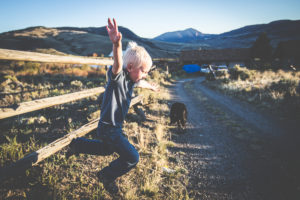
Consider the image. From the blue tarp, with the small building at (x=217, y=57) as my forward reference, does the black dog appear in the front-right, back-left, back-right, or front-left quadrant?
back-right

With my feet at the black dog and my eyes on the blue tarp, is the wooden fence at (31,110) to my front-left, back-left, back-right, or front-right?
back-left

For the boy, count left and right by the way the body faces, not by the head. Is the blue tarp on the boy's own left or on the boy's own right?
on the boy's own left

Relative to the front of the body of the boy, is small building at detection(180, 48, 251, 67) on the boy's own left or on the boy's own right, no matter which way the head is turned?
on the boy's own left

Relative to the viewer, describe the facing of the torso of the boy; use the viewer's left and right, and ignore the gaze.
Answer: facing to the right of the viewer
